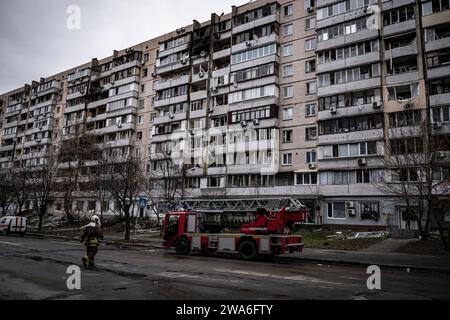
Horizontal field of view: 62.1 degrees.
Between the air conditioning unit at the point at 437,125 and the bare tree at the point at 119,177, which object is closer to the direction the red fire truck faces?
the bare tree

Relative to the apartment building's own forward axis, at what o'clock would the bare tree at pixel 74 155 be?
The bare tree is roughly at 2 o'clock from the apartment building.

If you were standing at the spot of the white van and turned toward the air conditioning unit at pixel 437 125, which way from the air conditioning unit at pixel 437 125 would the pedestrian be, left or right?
right

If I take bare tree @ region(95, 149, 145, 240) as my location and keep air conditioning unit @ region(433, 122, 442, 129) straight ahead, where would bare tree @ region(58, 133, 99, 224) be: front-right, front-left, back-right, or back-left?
back-left

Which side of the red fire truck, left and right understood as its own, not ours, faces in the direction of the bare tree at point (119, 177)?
front

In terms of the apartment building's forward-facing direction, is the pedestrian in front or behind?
in front

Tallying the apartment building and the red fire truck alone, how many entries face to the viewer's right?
0

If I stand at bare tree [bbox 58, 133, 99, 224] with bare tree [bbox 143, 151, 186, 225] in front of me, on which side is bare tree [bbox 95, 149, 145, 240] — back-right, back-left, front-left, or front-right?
front-right

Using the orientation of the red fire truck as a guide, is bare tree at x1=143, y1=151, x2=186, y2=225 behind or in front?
in front

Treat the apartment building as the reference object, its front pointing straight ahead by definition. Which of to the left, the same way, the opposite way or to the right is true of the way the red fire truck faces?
to the right

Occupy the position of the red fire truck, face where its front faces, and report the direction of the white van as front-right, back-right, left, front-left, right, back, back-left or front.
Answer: front

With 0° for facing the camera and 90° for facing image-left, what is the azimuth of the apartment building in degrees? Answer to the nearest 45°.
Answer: approximately 45°

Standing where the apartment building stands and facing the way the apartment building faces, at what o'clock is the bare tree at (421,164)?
The bare tree is roughly at 10 o'clock from the apartment building.

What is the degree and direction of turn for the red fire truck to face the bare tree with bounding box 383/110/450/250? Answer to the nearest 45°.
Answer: approximately 135° to its right

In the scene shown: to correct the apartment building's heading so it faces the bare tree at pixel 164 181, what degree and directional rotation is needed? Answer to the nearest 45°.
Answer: approximately 45° to its right

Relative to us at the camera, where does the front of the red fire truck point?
facing away from the viewer and to the left of the viewer
